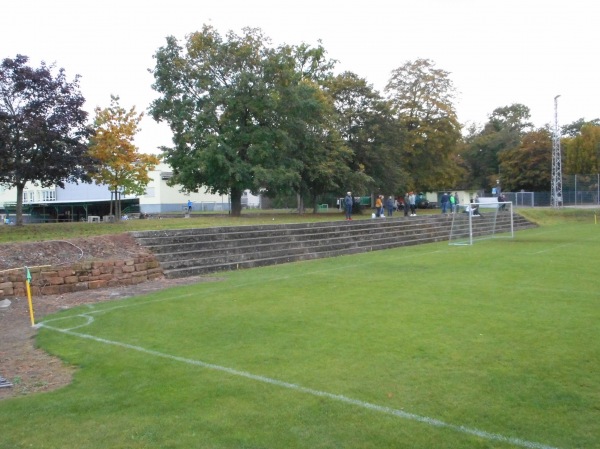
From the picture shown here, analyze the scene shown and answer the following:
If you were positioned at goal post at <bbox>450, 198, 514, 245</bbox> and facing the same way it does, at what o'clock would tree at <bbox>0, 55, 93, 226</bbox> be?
The tree is roughly at 3 o'clock from the goal post.

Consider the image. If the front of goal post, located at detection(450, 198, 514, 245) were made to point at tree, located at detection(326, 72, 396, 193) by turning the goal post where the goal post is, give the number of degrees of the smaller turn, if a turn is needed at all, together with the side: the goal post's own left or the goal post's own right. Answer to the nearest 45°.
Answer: approximately 180°

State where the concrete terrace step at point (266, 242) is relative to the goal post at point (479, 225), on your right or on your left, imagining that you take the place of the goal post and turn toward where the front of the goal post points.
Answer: on your right

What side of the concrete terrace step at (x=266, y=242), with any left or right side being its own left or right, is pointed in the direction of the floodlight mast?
left

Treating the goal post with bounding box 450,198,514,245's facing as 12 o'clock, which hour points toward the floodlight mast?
The floodlight mast is roughly at 8 o'clock from the goal post.

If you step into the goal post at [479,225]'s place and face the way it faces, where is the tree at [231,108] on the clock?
The tree is roughly at 4 o'clock from the goal post.

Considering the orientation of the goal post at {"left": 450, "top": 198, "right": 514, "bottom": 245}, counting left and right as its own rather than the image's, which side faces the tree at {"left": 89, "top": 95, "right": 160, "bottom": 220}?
right

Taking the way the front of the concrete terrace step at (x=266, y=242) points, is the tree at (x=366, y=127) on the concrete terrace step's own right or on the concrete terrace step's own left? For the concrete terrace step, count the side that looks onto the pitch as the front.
on the concrete terrace step's own left

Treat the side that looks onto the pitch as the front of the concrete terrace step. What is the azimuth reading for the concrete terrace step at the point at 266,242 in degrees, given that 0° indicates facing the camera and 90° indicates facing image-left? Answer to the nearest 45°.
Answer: approximately 315°

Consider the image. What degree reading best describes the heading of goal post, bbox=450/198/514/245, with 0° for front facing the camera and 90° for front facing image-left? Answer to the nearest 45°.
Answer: approximately 315°
